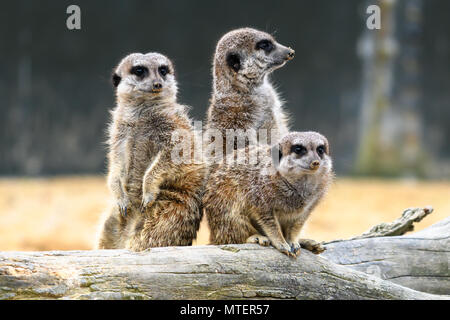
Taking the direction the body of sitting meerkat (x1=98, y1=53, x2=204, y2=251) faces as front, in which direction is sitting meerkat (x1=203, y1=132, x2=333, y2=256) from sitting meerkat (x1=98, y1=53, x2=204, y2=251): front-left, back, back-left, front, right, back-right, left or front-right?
left

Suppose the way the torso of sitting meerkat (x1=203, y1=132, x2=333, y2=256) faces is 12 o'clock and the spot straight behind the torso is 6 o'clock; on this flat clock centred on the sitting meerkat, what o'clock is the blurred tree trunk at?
The blurred tree trunk is roughly at 8 o'clock from the sitting meerkat.

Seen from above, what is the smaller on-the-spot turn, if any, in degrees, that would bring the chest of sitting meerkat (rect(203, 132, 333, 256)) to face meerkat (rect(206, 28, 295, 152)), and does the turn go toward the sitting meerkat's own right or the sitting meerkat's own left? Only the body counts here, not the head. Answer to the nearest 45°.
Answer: approximately 135° to the sitting meerkat's own left

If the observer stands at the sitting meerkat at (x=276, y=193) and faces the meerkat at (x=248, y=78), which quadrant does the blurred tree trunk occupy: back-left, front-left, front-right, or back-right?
front-right

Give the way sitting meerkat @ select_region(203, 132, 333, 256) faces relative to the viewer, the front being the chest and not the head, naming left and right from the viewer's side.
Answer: facing the viewer and to the right of the viewer

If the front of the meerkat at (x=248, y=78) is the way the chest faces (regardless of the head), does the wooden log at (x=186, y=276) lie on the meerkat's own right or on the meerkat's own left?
on the meerkat's own right

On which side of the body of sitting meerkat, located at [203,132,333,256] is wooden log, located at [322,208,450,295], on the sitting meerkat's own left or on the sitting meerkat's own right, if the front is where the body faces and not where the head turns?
on the sitting meerkat's own left

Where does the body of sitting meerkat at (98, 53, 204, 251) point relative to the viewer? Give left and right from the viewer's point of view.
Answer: facing the viewer and to the left of the viewer

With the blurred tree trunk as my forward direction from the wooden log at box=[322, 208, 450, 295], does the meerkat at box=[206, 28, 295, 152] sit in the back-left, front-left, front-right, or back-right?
front-left
